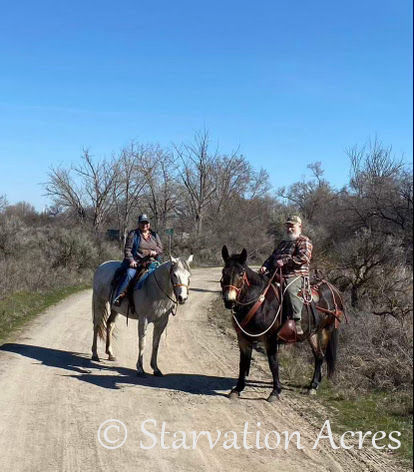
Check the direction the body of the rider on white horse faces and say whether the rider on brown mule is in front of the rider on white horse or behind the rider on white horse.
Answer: in front

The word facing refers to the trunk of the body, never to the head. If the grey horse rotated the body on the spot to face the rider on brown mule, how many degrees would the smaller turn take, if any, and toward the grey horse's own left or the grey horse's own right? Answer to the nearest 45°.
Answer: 0° — it already faces them

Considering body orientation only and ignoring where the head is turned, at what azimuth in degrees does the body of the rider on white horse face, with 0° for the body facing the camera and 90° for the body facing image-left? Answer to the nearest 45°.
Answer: approximately 315°

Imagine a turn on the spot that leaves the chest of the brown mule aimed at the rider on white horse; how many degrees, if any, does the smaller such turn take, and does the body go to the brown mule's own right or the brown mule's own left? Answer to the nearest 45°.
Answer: approximately 90° to the brown mule's own right

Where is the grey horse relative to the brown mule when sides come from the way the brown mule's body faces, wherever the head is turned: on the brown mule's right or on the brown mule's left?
on the brown mule's right

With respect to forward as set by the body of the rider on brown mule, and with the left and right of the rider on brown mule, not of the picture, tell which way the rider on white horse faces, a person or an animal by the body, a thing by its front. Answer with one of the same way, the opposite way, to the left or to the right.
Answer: to the left

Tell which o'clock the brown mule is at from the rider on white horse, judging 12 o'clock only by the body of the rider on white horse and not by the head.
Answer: The brown mule is roughly at 12 o'clock from the rider on white horse.

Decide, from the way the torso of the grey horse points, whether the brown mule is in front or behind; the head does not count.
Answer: in front
